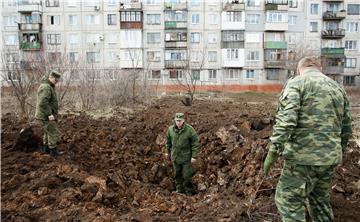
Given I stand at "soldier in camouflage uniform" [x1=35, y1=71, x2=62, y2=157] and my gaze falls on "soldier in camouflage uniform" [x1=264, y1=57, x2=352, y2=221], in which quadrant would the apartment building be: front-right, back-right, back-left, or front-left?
back-left

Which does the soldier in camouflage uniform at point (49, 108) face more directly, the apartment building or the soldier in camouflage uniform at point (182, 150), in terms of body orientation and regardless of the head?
the soldier in camouflage uniform

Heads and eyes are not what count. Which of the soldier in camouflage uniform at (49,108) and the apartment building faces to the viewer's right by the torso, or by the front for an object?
the soldier in camouflage uniform

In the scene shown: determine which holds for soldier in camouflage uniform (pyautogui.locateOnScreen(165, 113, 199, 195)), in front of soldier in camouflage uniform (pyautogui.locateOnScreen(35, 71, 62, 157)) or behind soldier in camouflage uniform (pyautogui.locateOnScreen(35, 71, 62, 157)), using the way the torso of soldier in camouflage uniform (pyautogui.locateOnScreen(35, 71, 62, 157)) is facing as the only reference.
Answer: in front

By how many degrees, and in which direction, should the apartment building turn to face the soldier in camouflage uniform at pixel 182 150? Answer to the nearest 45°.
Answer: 0° — it already faces them

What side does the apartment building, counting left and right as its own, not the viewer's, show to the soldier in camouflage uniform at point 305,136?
front

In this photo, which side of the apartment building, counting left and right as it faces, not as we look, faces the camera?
front

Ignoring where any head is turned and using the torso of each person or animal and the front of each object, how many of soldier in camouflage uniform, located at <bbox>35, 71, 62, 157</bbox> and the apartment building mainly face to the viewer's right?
1

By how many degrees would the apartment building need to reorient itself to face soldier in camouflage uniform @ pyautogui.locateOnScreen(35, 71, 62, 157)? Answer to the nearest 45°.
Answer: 0° — it already faces them

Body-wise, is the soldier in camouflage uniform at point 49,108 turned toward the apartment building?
no

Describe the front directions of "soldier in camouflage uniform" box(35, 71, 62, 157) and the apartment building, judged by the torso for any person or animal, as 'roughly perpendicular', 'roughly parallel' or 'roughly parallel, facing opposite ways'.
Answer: roughly perpendicular

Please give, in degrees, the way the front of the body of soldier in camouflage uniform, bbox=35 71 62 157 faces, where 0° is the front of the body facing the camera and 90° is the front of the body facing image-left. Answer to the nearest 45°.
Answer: approximately 270°

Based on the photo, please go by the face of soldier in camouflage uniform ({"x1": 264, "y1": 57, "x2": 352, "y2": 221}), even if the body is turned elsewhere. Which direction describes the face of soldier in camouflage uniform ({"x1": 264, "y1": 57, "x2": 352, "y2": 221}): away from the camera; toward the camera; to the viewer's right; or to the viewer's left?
away from the camera
